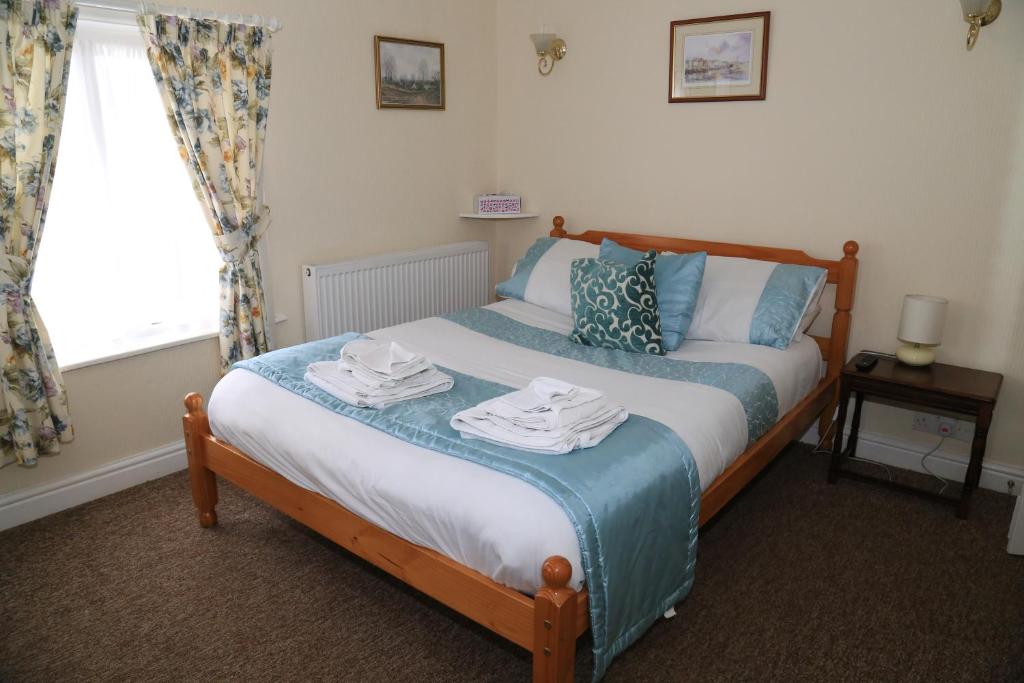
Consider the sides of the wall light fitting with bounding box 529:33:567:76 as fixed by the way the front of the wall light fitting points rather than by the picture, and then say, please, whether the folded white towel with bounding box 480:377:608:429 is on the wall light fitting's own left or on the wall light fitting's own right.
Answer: on the wall light fitting's own left

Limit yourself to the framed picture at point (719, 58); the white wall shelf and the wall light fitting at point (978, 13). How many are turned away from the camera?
0

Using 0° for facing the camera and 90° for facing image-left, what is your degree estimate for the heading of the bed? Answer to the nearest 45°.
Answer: approximately 45°

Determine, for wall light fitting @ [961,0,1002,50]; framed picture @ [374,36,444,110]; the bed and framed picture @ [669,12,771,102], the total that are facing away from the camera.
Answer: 0

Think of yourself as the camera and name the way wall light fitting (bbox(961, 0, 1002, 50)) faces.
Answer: facing the viewer and to the left of the viewer

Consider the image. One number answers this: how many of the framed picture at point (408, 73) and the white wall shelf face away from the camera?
0

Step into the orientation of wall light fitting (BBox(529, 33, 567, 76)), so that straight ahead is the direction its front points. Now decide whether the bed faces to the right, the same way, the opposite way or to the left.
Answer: the same way

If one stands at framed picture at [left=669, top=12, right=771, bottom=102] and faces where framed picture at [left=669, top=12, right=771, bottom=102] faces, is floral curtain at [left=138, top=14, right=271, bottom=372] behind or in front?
in front

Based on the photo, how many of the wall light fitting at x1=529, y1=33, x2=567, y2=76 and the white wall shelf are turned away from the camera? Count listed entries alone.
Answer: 0

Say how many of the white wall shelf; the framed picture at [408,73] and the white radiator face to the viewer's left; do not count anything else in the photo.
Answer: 0

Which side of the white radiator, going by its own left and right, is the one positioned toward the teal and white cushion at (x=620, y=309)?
front

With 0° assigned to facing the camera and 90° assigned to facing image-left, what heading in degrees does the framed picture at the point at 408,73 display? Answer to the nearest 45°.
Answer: approximately 315°

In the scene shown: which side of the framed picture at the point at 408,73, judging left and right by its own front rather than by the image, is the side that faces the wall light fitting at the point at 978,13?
front

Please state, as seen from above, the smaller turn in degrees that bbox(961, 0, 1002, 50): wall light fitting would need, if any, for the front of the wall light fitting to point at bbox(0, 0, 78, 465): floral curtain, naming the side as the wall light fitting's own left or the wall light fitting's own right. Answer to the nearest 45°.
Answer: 0° — it already faces it

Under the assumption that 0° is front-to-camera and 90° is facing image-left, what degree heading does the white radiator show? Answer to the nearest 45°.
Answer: approximately 315°

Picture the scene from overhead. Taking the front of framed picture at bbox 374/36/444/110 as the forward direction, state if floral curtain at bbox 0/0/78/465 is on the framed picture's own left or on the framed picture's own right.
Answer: on the framed picture's own right

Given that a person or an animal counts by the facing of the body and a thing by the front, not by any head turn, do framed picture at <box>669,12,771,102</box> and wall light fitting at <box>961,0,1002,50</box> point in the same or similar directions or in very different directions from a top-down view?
same or similar directions

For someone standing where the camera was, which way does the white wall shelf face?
facing the viewer

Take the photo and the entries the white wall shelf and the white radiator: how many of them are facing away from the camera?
0

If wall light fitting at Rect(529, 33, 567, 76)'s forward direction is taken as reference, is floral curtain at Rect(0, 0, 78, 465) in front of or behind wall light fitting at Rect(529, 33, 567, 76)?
in front

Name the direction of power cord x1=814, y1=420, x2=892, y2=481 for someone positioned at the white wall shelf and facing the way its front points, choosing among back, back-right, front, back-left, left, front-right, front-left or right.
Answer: front-left
